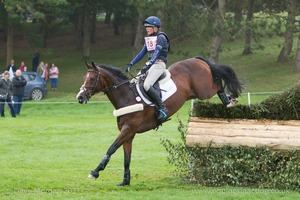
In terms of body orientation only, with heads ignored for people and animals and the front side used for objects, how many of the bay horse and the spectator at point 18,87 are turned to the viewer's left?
1

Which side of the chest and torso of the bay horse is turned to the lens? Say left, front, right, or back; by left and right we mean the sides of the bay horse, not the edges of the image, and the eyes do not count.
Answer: left

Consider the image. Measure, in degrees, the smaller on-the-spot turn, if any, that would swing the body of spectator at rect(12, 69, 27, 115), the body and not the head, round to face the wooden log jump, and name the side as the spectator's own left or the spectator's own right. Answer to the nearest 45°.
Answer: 0° — they already face it

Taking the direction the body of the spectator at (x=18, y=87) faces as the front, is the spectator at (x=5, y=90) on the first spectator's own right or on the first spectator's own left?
on the first spectator's own right

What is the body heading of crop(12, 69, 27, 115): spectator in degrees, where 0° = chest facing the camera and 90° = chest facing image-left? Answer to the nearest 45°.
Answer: approximately 0°

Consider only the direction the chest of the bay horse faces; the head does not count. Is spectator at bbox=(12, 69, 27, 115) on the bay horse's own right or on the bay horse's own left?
on the bay horse's own right

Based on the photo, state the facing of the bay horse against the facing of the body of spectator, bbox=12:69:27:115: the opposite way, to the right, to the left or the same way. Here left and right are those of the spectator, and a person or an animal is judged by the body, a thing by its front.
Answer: to the right

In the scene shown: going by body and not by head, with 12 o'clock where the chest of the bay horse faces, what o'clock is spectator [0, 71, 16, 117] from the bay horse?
The spectator is roughly at 2 o'clock from the bay horse.

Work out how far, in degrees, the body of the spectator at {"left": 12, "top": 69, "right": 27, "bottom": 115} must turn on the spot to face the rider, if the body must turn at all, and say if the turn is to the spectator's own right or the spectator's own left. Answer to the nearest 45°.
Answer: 0° — they already face them
